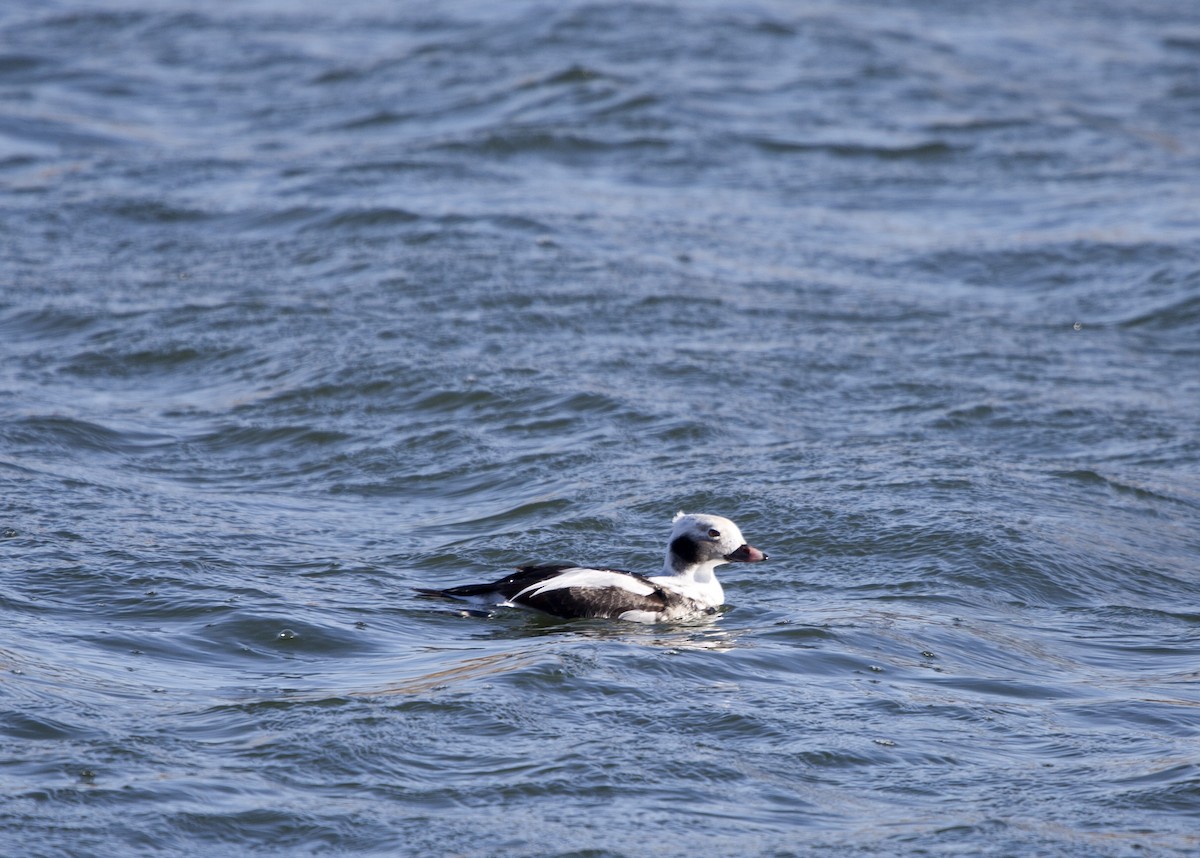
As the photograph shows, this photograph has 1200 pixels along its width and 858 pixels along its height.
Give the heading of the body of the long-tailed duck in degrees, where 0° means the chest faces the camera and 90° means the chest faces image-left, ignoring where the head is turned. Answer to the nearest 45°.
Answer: approximately 270°
